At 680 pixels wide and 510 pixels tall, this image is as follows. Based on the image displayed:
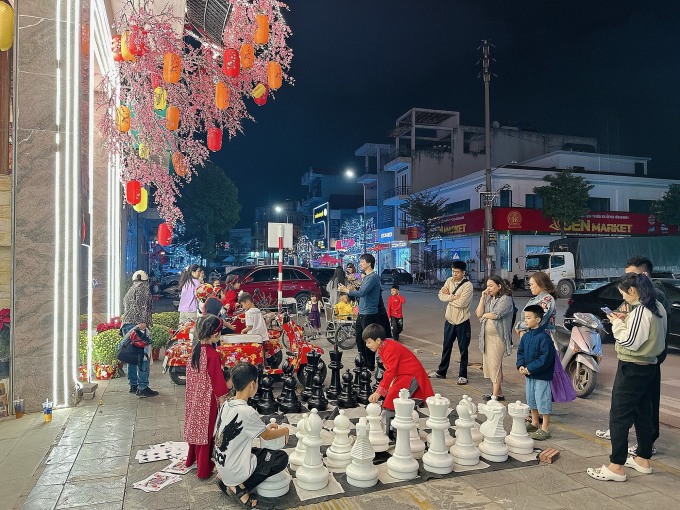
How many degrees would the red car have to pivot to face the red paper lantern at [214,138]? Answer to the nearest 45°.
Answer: approximately 90° to its left

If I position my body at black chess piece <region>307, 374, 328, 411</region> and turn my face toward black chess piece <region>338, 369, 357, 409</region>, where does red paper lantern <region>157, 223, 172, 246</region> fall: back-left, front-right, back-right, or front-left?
back-left

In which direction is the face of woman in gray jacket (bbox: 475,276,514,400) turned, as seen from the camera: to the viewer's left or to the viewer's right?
to the viewer's left

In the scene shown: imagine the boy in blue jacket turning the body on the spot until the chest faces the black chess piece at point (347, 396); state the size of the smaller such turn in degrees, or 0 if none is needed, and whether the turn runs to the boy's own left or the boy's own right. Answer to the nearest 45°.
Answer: approximately 45° to the boy's own right

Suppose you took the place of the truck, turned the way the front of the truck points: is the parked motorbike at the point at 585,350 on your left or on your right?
on your left

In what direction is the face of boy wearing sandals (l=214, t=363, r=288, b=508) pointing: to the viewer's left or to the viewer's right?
to the viewer's right

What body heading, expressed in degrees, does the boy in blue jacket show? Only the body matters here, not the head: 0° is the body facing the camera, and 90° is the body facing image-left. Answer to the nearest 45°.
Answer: approximately 45°

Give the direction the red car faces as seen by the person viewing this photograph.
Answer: facing to the left of the viewer

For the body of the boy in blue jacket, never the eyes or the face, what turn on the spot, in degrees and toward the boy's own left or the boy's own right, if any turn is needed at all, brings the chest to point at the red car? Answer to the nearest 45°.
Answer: approximately 90° to the boy's own right

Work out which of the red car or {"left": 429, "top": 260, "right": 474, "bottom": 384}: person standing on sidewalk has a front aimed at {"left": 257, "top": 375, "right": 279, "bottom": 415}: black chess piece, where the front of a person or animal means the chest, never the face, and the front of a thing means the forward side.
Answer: the person standing on sidewalk

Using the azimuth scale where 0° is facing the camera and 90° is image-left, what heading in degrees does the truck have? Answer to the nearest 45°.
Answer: approximately 45°
